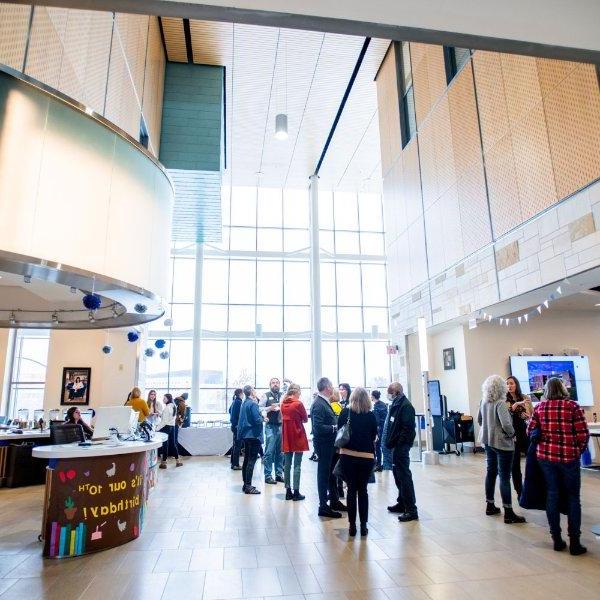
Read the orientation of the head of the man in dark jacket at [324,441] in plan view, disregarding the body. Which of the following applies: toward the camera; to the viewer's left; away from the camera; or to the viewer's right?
to the viewer's right

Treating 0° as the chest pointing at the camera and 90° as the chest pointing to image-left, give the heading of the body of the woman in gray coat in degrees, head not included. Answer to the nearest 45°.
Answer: approximately 225°

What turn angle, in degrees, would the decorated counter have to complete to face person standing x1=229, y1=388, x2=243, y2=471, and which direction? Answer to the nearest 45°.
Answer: approximately 90° to its left

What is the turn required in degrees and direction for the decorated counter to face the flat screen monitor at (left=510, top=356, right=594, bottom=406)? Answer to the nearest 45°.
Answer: approximately 45° to its left

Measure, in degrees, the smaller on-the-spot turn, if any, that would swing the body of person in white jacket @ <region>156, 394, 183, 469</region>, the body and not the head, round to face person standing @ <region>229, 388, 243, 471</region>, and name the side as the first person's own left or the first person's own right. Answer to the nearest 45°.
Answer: approximately 135° to the first person's own left

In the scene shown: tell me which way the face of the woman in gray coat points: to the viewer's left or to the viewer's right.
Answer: to the viewer's right

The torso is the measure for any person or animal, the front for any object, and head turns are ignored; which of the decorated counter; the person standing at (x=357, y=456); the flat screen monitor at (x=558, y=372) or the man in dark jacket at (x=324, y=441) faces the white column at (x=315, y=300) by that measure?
the person standing

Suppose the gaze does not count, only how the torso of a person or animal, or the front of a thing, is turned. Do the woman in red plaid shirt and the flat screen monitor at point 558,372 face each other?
yes

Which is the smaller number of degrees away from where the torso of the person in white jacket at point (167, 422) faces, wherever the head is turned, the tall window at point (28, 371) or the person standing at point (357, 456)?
the tall window

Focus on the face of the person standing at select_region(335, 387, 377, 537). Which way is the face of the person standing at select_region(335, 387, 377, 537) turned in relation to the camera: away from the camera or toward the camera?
away from the camera

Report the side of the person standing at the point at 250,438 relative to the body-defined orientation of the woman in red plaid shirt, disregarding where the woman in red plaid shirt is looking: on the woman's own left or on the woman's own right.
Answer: on the woman's own left

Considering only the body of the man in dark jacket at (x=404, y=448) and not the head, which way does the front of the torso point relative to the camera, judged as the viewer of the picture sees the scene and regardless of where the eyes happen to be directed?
to the viewer's left

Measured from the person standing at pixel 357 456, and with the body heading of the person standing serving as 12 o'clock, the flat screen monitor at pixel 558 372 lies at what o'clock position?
The flat screen monitor is roughly at 1 o'clock from the person standing.
